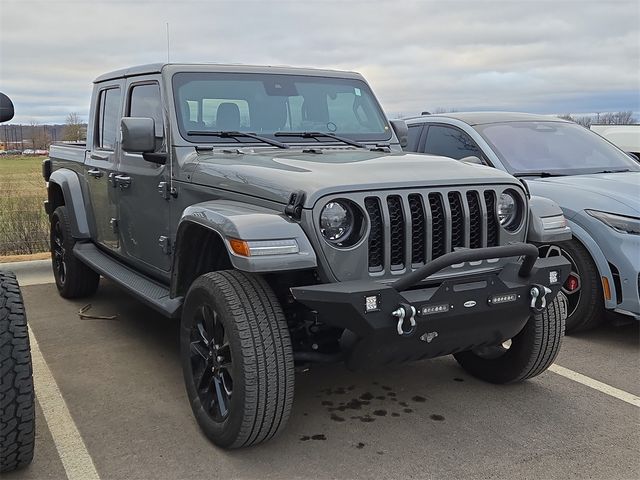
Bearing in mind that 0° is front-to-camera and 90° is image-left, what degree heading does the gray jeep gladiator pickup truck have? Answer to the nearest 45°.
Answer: approximately 315°
